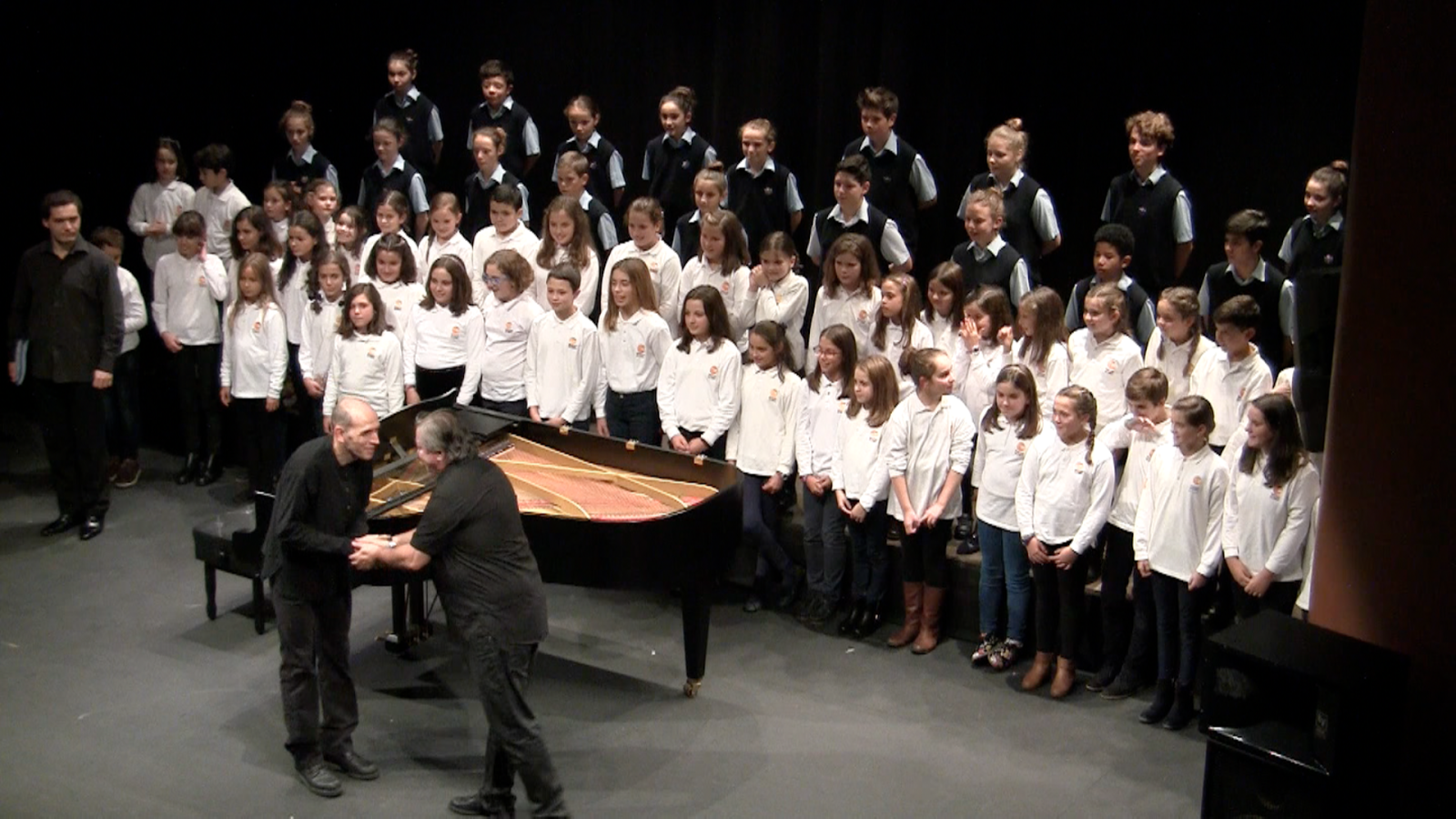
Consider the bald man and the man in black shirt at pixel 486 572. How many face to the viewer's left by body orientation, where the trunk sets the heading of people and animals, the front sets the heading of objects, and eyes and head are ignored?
1

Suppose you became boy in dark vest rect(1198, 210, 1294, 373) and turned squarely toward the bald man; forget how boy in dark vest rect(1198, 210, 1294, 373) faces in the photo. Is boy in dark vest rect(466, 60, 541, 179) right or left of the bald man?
right

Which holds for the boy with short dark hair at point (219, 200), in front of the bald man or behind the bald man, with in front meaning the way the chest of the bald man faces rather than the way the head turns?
behind

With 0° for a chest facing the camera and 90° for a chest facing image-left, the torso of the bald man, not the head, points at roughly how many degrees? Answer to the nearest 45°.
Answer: approximately 315°

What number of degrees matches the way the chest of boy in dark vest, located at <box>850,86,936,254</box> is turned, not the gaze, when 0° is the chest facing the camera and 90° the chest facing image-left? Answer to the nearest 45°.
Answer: approximately 45°

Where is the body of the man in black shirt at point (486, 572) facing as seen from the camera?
to the viewer's left

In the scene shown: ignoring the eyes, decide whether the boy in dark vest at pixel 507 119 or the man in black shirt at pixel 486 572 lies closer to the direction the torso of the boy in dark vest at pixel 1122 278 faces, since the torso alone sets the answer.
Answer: the man in black shirt
